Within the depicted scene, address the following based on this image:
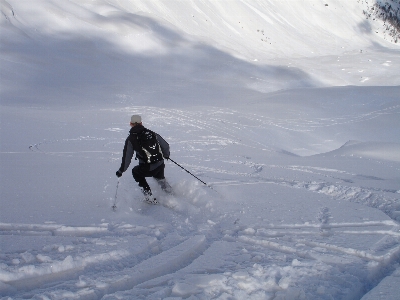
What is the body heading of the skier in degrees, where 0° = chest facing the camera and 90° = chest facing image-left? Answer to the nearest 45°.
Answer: approximately 135°
